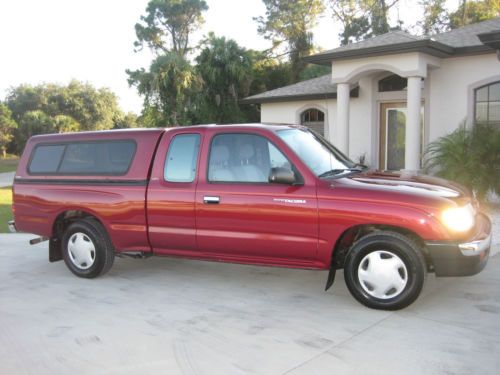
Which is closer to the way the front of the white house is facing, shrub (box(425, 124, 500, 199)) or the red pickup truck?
the red pickup truck

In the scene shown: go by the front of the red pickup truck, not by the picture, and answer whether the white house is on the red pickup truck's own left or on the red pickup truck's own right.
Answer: on the red pickup truck's own left

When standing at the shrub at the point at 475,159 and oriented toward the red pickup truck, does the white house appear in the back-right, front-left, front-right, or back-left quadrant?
back-right

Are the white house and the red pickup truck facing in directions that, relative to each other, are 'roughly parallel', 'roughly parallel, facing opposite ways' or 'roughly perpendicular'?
roughly perpendicular

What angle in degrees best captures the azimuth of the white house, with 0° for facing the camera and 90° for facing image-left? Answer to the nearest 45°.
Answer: approximately 45°

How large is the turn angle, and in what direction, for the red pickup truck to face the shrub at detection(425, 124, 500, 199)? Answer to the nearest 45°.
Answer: approximately 90° to its left

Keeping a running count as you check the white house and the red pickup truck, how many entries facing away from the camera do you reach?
0
